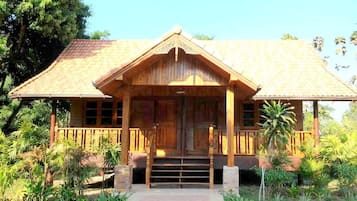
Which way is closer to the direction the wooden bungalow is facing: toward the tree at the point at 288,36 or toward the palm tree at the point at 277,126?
the palm tree

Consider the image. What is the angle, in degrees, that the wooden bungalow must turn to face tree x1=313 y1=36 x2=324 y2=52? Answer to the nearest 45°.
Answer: approximately 135° to its left

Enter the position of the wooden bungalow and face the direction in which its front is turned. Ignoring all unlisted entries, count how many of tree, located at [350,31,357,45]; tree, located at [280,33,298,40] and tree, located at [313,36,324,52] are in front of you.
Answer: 0

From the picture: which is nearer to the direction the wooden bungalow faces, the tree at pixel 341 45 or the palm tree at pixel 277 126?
the palm tree

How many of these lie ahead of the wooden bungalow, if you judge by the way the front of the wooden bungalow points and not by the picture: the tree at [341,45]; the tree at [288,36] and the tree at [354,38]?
0

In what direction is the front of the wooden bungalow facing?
toward the camera

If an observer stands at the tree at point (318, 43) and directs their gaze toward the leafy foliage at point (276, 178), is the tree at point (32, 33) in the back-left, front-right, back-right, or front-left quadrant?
front-right

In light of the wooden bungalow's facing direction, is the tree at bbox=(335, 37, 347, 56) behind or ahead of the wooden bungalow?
behind

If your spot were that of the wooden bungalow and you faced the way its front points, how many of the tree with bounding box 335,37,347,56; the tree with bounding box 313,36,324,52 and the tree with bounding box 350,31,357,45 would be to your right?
0

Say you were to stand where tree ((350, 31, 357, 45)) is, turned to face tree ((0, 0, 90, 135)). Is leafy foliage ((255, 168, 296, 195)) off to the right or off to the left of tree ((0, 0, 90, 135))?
left
